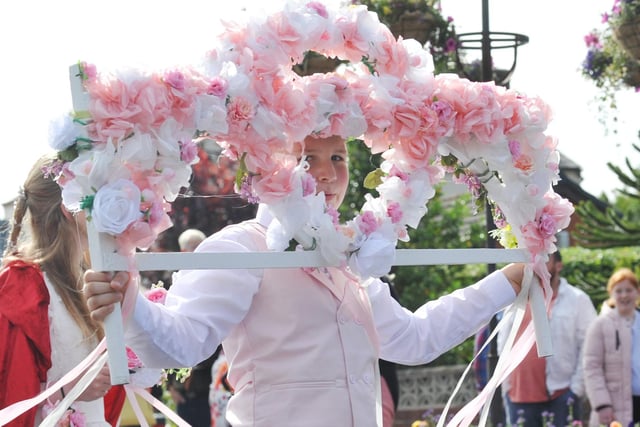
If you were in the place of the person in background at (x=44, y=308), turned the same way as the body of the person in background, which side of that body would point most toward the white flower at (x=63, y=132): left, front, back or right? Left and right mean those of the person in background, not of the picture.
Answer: right

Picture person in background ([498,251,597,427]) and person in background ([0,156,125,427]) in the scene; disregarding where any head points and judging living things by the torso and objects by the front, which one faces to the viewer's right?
person in background ([0,156,125,427])

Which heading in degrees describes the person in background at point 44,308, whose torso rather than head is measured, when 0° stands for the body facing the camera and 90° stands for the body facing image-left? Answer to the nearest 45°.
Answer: approximately 270°

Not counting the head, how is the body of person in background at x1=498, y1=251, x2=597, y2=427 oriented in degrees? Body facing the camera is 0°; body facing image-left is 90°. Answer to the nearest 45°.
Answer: approximately 45°

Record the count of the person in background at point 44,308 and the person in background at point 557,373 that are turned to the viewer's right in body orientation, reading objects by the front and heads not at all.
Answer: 1
